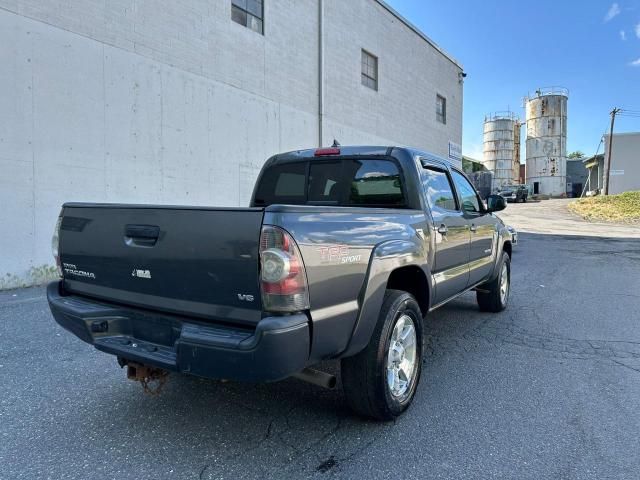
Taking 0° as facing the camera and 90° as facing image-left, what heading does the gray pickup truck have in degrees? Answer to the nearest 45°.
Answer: approximately 225°
